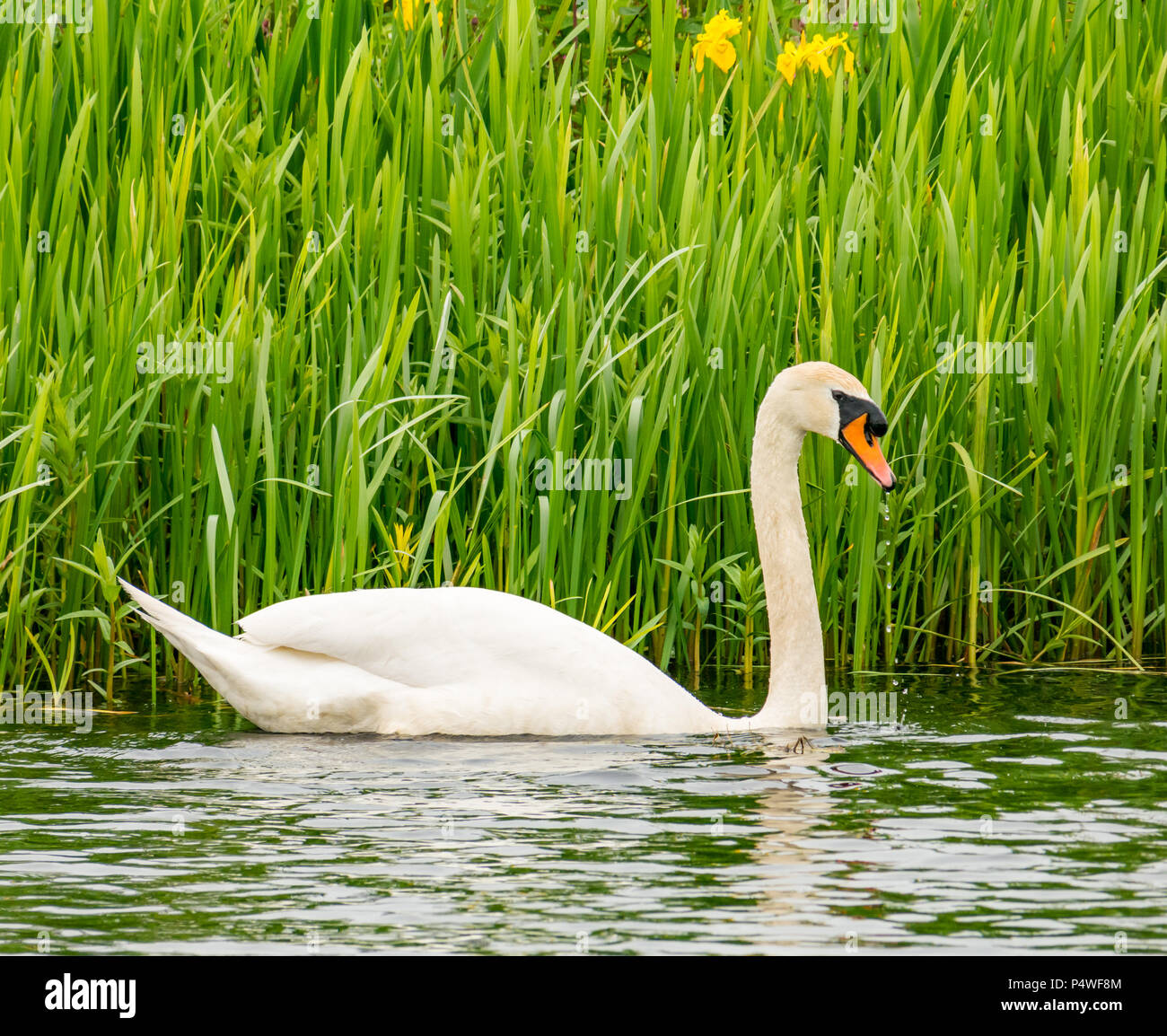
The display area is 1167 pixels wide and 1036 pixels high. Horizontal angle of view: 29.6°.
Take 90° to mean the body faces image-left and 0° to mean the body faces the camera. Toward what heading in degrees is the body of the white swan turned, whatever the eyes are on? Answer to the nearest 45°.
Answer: approximately 270°
